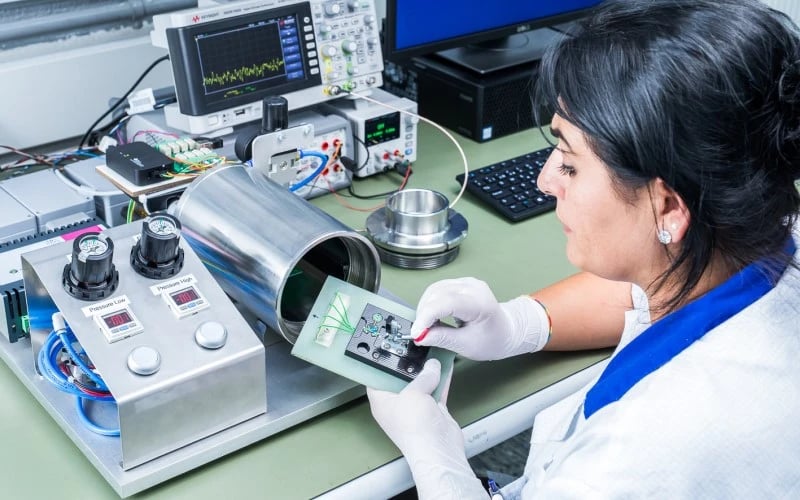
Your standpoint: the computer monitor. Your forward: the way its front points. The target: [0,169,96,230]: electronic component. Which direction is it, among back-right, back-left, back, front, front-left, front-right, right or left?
right

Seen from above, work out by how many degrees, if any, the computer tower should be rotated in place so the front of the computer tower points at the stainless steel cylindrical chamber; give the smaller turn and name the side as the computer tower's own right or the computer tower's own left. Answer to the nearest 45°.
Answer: approximately 45° to the computer tower's own right

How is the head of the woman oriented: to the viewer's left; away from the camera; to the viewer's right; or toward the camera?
to the viewer's left

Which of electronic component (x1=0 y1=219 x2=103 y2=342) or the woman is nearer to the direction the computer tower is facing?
the woman

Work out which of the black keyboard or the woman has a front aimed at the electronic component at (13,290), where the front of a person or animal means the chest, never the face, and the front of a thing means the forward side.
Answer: the woman

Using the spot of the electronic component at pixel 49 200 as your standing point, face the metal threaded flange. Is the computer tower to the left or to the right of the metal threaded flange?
left

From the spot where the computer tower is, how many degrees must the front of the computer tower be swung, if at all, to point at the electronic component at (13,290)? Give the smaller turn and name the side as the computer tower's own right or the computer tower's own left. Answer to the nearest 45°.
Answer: approximately 90° to the computer tower's own right

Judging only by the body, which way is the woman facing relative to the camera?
to the viewer's left

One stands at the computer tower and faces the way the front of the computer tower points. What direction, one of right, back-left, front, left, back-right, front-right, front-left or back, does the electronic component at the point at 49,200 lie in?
right

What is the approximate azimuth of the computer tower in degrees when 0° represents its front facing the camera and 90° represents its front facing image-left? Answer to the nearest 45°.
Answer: approximately 315°

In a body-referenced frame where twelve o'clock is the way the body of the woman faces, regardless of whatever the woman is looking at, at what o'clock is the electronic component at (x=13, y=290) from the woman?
The electronic component is roughly at 12 o'clock from the woman.

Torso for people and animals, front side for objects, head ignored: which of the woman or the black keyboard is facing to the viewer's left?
the woman
